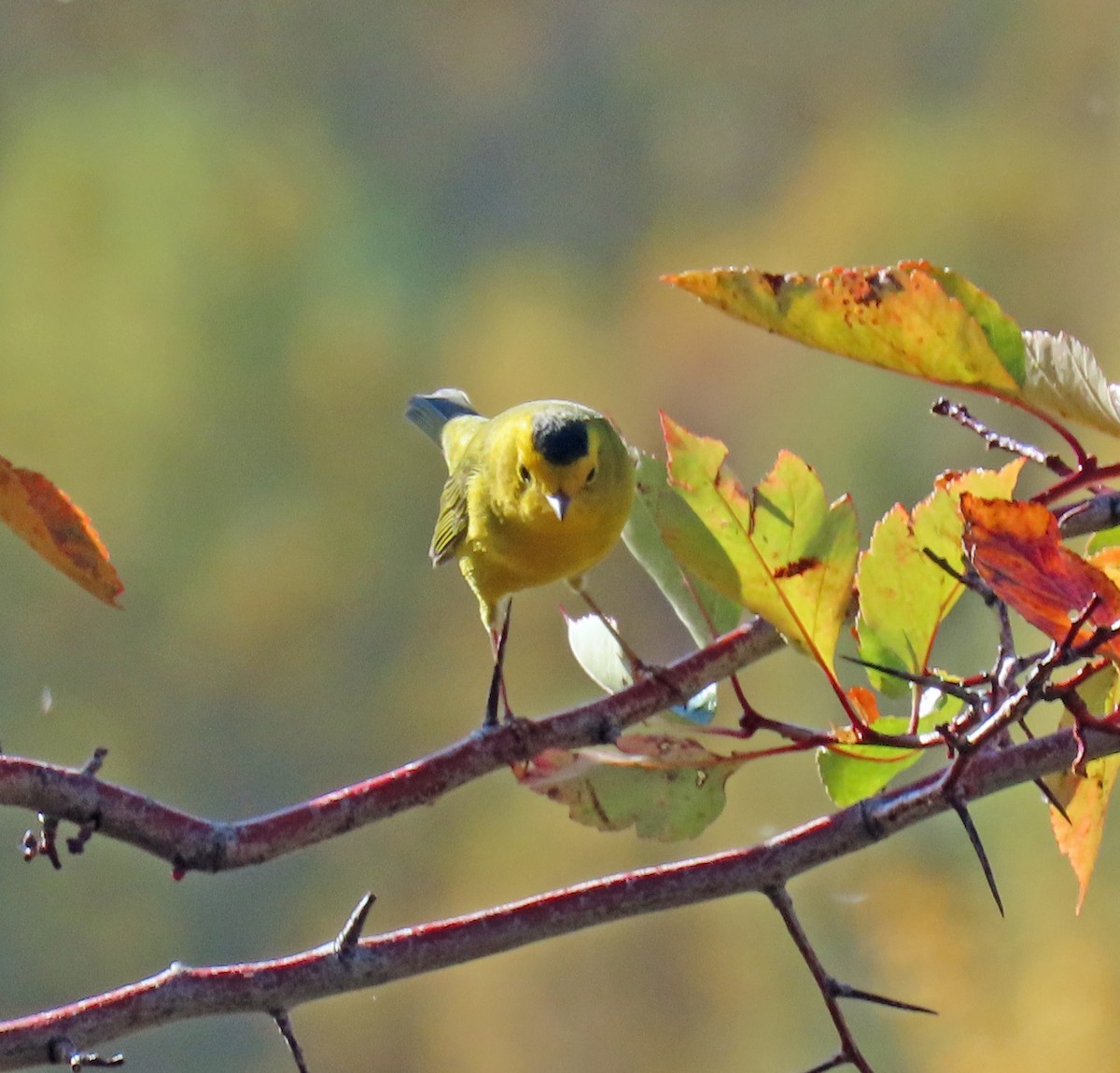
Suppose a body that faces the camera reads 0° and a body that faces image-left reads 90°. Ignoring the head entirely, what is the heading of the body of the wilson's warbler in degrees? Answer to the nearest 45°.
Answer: approximately 315°

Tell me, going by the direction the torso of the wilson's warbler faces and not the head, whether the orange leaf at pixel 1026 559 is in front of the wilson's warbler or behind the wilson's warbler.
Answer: in front
